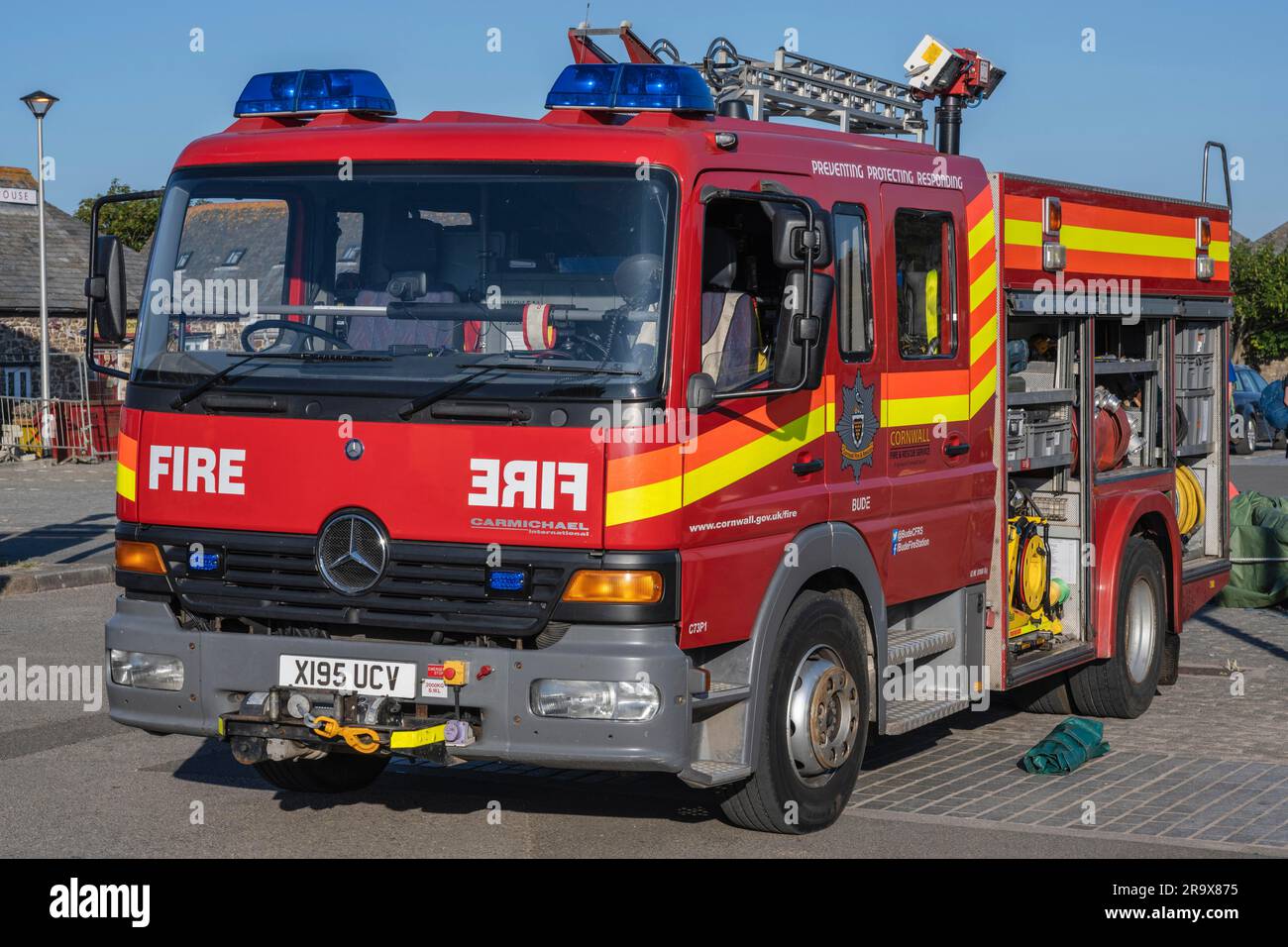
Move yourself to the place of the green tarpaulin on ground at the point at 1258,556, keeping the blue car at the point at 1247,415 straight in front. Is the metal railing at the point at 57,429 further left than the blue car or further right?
left

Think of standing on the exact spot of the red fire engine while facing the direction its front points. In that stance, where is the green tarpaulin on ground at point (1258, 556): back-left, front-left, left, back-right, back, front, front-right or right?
back

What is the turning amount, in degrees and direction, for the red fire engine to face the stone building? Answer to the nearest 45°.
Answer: approximately 135° to its right

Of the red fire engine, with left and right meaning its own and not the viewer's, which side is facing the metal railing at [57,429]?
right

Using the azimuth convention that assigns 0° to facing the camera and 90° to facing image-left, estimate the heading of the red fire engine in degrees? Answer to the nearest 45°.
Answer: approximately 45°

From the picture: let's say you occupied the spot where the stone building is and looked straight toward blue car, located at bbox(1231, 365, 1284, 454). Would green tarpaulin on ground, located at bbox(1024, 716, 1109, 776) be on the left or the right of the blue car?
right
